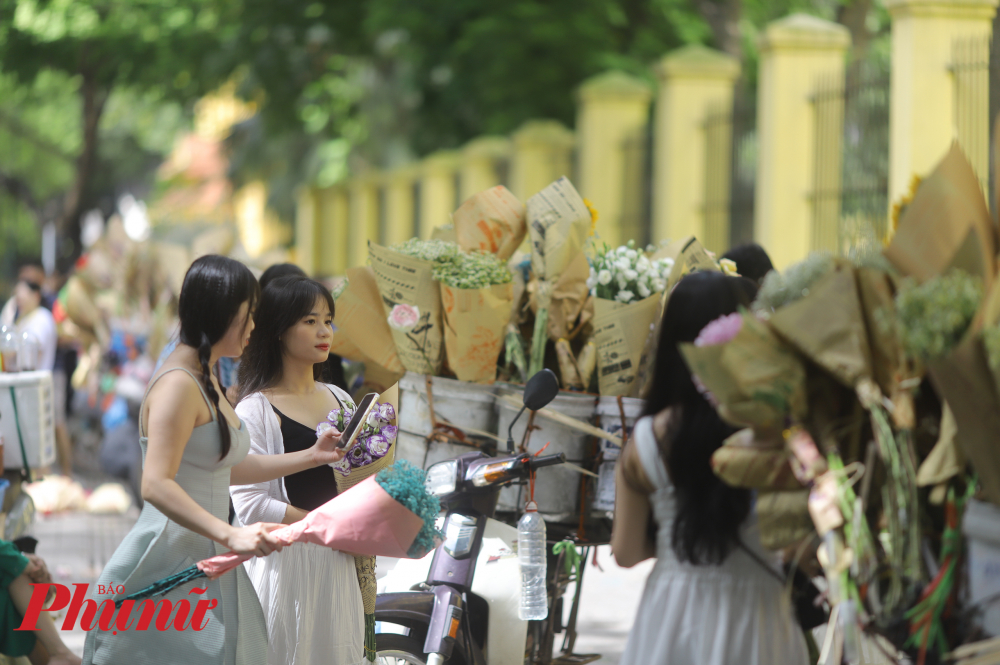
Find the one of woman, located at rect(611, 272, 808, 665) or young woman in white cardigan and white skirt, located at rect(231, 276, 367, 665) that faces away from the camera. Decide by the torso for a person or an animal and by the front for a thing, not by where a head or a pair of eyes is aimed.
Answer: the woman

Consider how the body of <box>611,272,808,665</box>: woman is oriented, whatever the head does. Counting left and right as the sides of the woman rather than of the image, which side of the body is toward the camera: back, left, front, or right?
back

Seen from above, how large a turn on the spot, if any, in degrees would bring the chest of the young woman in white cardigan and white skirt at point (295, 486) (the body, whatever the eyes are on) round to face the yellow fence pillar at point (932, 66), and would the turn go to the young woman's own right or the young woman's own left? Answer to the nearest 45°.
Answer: approximately 90° to the young woman's own left

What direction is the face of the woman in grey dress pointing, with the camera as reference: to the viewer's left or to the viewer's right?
to the viewer's right

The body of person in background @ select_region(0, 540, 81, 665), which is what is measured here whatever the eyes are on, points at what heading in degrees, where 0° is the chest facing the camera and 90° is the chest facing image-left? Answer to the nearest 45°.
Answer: approximately 270°

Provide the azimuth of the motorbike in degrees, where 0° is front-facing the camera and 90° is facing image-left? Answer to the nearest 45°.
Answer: approximately 45°

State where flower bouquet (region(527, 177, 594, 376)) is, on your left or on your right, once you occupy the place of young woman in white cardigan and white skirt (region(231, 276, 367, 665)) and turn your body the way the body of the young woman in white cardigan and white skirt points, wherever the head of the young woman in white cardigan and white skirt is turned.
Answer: on your left
